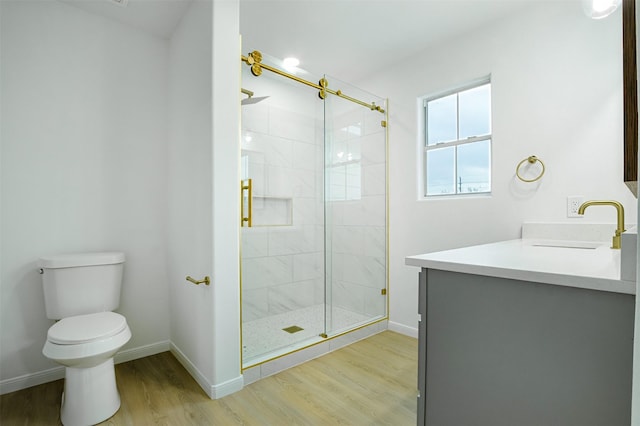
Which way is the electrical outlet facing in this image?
toward the camera

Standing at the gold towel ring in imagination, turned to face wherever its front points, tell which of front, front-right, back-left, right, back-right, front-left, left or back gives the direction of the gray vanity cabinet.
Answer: front

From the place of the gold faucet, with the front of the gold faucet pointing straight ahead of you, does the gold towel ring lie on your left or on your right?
on your right

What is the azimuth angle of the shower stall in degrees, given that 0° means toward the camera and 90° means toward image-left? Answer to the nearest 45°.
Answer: approximately 315°

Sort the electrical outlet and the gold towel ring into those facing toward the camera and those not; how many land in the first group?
2

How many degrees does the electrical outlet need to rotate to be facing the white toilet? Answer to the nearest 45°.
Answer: approximately 45° to its right
